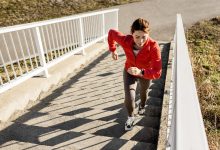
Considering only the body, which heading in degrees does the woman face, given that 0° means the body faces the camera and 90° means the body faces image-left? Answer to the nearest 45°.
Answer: approximately 0°

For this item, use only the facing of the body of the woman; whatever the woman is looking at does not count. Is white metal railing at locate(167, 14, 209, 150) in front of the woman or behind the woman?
in front
